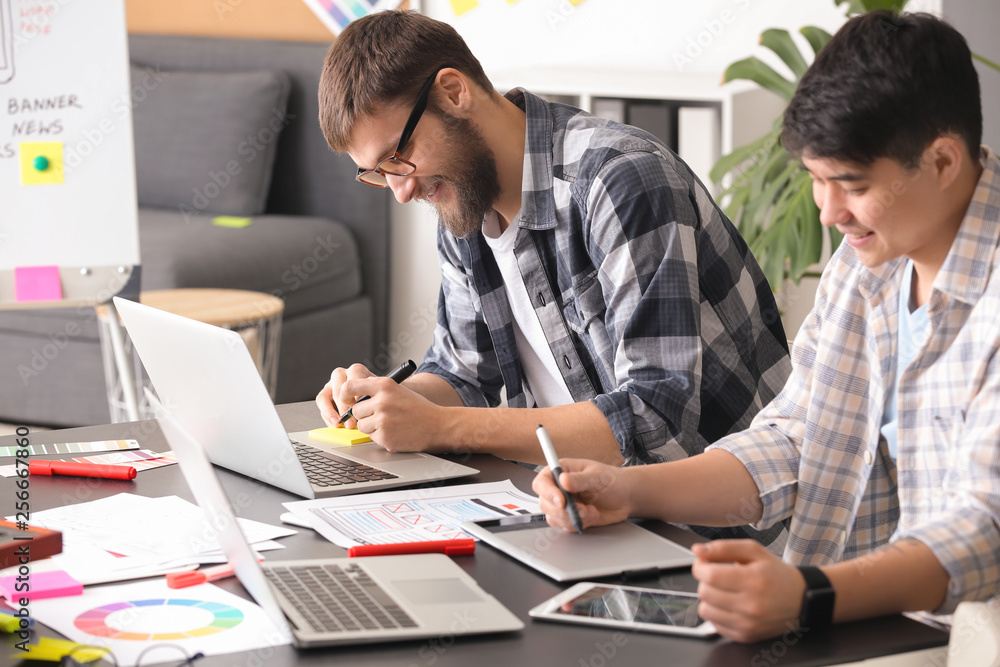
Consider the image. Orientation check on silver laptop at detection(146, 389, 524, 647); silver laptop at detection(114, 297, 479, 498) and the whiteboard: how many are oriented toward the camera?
1

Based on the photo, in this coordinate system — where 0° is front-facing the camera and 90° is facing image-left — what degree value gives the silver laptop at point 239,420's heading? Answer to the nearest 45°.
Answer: approximately 225°

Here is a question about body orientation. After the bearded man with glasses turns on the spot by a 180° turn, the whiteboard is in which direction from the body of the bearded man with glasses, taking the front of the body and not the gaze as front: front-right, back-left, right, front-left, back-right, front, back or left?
left

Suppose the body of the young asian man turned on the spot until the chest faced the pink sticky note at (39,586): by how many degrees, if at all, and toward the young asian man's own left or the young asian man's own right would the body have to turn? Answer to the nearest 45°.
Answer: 0° — they already face it

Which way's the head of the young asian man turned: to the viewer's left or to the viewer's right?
to the viewer's left

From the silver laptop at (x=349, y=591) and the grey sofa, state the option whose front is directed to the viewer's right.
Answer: the silver laptop

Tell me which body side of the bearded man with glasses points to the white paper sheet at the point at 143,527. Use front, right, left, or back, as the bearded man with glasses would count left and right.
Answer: front

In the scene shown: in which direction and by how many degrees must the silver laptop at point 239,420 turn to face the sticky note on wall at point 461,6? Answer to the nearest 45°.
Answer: approximately 45° to its left

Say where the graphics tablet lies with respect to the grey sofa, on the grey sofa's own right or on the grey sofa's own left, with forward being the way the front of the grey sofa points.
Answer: on the grey sofa's own left
